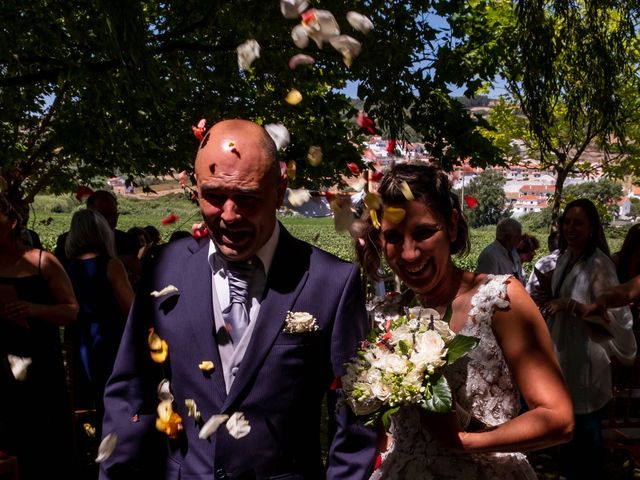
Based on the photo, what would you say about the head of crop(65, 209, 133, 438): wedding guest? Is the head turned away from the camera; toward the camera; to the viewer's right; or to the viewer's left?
away from the camera

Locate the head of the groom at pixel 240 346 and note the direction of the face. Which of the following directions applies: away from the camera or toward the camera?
toward the camera

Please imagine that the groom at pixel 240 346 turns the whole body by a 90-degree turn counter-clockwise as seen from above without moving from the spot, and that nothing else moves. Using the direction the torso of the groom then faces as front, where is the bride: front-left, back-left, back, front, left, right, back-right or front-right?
front

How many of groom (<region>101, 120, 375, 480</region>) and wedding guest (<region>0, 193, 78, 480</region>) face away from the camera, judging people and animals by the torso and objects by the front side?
0

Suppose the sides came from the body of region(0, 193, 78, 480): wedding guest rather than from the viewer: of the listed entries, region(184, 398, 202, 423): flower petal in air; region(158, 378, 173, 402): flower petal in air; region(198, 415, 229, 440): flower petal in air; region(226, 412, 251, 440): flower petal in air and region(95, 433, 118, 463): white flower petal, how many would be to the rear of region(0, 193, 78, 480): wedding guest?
0

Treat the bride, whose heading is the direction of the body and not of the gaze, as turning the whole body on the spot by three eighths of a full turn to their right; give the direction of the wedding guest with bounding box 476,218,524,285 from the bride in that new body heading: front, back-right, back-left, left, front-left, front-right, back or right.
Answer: front

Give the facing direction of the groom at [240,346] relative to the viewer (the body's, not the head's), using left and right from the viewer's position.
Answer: facing the viewer

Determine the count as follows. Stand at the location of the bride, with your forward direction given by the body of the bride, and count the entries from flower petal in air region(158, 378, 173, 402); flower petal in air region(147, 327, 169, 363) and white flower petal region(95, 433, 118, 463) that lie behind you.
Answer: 0

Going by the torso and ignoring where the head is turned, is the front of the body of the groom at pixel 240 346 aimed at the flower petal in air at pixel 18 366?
no

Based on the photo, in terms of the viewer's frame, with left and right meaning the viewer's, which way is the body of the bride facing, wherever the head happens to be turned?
facing the viewer and to the left of the viewer

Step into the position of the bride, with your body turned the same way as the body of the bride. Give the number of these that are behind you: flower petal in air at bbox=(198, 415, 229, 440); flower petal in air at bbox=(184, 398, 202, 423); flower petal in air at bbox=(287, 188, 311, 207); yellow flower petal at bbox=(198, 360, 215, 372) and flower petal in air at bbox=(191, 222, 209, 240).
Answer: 0
